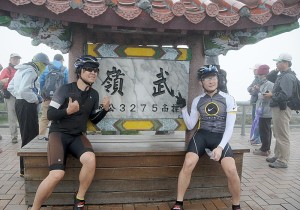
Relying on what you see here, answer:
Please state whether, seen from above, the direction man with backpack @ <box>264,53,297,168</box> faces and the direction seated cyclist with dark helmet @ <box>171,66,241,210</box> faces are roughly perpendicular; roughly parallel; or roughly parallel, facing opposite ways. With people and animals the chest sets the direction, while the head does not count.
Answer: roughly perpendicular

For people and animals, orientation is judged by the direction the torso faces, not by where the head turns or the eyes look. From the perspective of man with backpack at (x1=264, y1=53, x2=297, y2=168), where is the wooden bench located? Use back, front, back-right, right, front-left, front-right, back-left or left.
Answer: front-left

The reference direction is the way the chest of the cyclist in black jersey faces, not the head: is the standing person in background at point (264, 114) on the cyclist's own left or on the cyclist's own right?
on the cyclist's own left

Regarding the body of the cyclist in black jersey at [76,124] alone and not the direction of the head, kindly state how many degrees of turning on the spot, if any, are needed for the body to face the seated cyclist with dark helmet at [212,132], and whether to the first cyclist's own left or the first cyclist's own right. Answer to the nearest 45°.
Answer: approximately 45° to the first cyclist's own left

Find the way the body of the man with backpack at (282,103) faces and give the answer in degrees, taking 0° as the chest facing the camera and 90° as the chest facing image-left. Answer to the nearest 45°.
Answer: approximately 90°

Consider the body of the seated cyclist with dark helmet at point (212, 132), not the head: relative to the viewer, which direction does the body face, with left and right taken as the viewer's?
facing the viewer

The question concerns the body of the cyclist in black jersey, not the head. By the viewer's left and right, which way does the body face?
facing the viewer and to the right of the viewer

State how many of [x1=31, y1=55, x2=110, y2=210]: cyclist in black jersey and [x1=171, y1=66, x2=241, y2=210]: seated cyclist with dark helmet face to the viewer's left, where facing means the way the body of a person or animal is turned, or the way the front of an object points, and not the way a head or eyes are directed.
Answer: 0

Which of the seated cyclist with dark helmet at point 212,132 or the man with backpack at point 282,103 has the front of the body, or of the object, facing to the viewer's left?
the man with backpack

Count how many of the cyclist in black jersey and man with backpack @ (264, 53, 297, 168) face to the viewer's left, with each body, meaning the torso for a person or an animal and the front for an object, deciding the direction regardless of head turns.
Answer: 1

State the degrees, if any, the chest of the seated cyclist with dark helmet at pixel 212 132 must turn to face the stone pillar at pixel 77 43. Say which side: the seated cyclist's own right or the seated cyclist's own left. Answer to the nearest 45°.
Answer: approximately 90° to the seated cyclist's own right
